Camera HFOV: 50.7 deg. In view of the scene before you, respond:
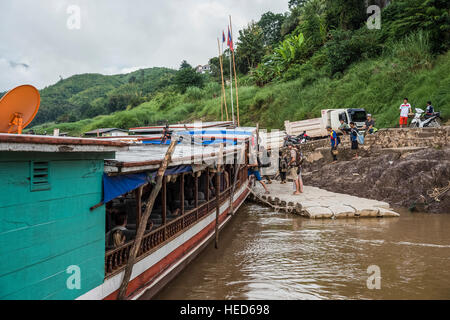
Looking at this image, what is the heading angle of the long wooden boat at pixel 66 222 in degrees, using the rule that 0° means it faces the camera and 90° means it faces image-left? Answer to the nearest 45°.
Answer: approximately 225°

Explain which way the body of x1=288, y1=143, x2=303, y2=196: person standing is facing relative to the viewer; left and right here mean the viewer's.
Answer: facing to the left of the viewer

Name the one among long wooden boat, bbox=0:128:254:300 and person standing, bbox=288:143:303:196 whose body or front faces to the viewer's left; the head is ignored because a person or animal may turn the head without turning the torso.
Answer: the person standing
